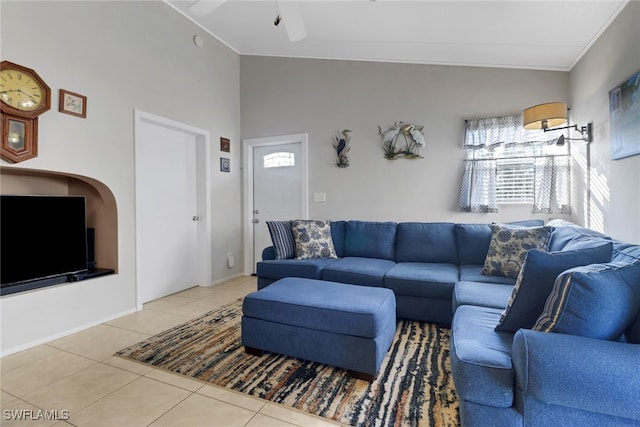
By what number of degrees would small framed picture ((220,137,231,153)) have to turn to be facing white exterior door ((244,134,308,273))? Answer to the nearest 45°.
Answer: approximately 45° to its left

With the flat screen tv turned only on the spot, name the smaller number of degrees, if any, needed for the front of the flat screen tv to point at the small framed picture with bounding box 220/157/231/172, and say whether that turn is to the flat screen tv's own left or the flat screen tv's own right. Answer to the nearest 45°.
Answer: approximately 45° to the flat screen tv's own left

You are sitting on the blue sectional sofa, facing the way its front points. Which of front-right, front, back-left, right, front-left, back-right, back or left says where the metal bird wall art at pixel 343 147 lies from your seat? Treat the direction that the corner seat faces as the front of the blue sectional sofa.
right

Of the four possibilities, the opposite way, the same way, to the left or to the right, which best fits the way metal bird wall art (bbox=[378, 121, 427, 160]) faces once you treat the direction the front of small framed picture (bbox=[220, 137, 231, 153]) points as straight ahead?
to the right

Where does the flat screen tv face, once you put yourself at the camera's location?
facing the viewer and to the right of the viewer

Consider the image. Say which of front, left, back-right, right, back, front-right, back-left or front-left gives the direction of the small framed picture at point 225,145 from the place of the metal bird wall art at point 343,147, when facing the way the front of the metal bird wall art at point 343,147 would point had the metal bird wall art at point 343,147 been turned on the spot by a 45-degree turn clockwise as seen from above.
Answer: front-right

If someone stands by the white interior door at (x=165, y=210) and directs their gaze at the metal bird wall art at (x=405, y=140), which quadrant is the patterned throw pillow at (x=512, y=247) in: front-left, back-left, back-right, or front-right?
front-right

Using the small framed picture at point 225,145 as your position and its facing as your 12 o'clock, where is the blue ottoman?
The blue ottoman is roughly at 1 o'clock from the small framed picture.

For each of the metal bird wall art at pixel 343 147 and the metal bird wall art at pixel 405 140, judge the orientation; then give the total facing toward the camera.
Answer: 2

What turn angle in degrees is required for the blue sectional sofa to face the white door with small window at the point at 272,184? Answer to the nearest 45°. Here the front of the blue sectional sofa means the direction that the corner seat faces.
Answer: approximately 90° to its right

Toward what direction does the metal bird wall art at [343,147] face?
toward the camera

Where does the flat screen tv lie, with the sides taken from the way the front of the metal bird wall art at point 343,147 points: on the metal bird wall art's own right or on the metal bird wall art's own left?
on the metal bird wall art's own right

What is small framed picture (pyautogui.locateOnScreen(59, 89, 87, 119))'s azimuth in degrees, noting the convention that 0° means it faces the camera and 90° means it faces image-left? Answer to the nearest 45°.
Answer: approximately 315°

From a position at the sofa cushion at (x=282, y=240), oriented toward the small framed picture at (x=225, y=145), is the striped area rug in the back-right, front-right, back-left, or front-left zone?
back-left

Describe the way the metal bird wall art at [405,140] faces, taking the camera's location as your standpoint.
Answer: facing the viewer

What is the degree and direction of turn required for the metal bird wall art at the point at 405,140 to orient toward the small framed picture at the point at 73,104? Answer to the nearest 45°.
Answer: approximately 45° to its right

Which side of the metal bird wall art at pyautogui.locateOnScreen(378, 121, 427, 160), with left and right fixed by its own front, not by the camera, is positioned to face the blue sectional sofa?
front

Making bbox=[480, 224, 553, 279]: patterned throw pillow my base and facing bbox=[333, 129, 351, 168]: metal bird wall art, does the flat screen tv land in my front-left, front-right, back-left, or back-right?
front-left

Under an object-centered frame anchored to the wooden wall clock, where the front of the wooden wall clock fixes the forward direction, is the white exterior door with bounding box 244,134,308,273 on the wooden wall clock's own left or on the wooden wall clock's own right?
on the wooden wall clock's own left
